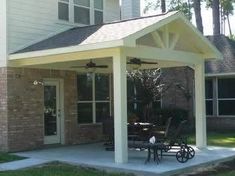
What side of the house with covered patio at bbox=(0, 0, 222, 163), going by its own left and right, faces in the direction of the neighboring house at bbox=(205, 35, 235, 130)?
left

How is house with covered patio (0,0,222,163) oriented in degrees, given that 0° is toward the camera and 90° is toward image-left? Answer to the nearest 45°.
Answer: approximately 315°

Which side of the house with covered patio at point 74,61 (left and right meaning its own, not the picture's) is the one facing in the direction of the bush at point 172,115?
left
